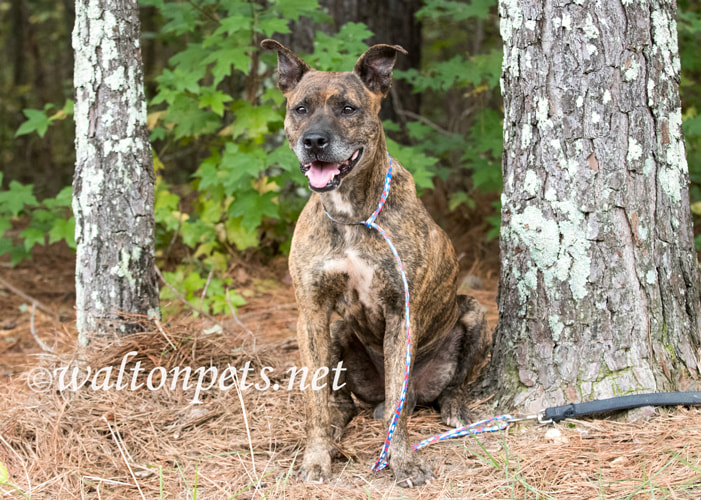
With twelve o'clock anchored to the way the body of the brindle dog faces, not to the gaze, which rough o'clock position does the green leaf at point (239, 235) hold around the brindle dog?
The green leaf is roughly at 4 o'clock from the brindle dog.

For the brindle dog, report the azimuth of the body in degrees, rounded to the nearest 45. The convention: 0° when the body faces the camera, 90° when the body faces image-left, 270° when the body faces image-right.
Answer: approximately 45°

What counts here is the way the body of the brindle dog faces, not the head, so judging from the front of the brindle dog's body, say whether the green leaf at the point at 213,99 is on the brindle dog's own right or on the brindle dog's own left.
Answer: on the brindle dog's own right

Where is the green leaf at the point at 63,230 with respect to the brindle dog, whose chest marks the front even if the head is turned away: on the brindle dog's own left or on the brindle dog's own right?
on the brindle dog's own right

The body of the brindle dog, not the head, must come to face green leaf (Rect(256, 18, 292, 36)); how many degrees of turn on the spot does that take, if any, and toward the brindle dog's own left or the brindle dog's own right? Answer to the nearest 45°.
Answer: approximately 135° to the brindle dog's own right

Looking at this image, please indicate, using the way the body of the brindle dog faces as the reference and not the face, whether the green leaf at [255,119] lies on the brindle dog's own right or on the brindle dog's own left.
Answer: on the brindle dog's own right

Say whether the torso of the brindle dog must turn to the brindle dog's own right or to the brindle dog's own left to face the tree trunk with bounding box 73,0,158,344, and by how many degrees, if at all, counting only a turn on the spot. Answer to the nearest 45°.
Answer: approximately 90° to the brindle dog's own right

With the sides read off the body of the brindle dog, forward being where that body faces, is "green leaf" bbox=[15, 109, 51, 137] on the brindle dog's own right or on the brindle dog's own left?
on the brindle dog's own right
